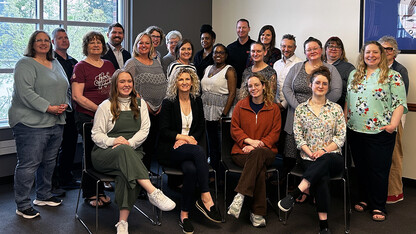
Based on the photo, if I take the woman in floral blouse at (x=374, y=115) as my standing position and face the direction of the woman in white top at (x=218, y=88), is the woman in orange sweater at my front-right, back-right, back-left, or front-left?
front-left

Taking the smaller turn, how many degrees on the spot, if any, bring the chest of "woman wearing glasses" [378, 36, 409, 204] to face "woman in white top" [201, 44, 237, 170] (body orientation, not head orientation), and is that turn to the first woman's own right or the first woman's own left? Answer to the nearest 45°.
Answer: approximately 45° to the first woman's own right

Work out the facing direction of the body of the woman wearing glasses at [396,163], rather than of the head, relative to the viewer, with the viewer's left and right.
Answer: facing the viewer and to the left of the viewer

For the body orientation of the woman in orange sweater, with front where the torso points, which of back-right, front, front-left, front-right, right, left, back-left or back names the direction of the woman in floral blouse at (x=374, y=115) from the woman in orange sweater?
left

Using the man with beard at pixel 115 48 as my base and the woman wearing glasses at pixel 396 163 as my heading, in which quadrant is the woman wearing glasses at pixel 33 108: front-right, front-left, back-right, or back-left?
back-right

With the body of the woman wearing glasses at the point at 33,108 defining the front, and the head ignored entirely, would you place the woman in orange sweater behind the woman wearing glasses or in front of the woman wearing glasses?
in front

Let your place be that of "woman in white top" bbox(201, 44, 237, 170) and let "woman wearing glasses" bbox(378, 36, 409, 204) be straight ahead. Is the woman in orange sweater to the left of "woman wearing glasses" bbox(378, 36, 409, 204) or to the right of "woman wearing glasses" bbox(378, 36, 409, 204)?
right

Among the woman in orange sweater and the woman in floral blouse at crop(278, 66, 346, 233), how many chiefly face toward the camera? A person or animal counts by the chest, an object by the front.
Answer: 2

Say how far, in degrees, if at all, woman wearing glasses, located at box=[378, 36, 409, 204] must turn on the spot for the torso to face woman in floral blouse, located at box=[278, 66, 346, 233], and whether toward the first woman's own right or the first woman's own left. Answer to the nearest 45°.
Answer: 0° — they already face them

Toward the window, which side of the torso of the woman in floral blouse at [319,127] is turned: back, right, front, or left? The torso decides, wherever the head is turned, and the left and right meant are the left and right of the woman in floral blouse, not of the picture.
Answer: right

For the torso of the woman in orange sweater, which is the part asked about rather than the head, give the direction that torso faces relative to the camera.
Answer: toward the camera

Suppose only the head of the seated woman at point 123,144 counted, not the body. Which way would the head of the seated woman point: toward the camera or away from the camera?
toward the camera

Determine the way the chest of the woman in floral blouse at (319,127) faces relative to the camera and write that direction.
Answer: toward the camera

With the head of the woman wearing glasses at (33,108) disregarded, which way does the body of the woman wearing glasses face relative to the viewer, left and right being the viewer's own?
facing the viewer and to the right of the viewer

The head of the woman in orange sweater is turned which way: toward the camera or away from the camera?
toward the camera
